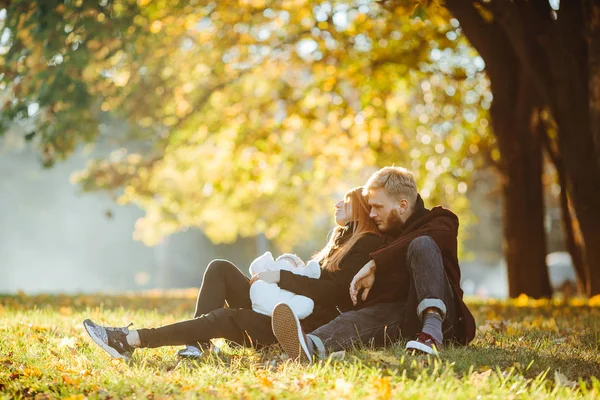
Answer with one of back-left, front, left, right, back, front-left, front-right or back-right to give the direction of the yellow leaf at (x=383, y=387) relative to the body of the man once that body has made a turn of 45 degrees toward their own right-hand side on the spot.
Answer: left

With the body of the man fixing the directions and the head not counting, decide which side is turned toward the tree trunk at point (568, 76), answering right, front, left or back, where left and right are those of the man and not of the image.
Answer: back

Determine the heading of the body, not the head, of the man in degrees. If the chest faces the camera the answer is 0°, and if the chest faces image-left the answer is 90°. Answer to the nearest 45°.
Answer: approximately 45°

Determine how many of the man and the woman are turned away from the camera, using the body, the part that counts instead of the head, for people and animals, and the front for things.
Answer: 0

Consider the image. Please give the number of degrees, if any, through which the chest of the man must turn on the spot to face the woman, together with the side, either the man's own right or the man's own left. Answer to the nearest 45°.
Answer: approximately 45° to the man's own right

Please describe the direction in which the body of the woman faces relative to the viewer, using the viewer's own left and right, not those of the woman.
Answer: facing to the left of the viewer
